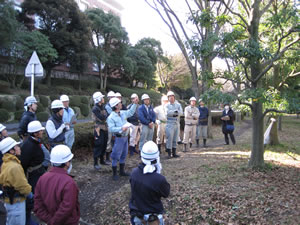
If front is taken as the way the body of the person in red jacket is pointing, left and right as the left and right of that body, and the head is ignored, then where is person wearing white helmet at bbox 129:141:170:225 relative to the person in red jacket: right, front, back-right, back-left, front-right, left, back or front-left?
front-right

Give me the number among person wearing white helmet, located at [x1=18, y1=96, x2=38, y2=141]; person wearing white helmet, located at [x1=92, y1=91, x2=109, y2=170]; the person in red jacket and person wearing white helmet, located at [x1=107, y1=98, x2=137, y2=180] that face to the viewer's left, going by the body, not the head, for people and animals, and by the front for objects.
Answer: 0

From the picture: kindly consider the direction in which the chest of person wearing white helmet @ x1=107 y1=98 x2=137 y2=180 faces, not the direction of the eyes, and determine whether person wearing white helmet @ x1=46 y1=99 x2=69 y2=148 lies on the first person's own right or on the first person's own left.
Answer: on the first person's own right

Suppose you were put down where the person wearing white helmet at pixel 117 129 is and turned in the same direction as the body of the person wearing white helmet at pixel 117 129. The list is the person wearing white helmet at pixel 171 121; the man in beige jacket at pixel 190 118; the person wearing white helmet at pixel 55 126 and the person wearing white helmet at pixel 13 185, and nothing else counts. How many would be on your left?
2

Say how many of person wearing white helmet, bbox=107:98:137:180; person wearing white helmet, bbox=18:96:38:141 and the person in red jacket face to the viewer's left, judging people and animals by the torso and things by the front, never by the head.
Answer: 0

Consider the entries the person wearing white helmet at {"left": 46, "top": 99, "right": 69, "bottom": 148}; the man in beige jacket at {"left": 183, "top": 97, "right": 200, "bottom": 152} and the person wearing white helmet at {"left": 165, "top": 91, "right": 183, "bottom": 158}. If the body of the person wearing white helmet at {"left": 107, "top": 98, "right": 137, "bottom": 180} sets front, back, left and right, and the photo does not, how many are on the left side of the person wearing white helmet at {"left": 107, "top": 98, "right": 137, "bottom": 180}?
2

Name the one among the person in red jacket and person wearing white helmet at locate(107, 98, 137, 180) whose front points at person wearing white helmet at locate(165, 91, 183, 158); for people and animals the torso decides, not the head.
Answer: the person in red jacket

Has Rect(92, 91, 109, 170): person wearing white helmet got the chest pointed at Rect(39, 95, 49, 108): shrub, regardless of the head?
no

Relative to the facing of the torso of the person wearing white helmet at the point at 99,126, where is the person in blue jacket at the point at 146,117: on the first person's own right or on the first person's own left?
on the first person's own left

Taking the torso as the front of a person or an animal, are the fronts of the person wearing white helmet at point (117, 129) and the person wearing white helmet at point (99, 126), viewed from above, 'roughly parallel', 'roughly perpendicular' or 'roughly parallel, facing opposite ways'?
roughly parallel

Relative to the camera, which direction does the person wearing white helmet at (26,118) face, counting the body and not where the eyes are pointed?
to the viewer's right

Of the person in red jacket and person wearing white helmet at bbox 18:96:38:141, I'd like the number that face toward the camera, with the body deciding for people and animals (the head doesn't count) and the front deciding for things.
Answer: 0

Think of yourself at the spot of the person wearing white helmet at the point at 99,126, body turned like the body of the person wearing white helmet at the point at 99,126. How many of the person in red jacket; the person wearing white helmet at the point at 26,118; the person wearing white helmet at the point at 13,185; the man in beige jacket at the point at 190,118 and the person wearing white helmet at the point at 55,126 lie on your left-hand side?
1

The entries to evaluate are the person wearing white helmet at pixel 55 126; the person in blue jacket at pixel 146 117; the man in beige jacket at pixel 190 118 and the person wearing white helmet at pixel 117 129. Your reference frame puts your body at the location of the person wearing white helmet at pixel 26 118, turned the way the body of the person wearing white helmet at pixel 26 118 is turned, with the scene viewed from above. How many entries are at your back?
0

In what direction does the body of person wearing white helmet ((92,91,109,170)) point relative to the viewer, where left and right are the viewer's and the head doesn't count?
facing the viewer and to the right of the viewer

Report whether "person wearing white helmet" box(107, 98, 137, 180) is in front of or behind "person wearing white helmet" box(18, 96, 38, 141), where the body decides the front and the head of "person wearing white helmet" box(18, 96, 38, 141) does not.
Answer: in front

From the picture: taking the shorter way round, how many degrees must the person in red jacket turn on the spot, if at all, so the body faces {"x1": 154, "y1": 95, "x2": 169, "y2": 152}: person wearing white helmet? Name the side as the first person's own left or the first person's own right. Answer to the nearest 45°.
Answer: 0° — they already face them

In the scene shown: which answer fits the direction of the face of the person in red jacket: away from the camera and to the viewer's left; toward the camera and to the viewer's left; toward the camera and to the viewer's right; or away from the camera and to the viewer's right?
away from the camera and to the viewer's right

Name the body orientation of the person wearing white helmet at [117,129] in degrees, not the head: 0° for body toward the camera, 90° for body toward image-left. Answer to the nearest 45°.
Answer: approximately 315°

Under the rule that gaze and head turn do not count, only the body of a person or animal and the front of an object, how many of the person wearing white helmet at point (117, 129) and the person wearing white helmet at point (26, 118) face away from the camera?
0
